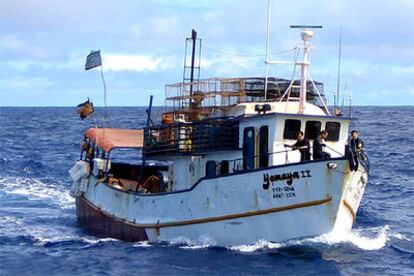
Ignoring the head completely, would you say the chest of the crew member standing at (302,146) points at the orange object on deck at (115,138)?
no

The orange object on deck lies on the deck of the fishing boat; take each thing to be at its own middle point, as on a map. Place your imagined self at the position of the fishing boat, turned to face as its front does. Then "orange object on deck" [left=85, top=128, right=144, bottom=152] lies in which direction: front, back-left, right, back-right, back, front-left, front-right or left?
back

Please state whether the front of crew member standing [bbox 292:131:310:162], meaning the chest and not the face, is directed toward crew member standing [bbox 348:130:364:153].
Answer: no

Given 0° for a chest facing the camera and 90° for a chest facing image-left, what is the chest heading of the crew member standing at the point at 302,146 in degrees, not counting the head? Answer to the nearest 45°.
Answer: approximately 45°

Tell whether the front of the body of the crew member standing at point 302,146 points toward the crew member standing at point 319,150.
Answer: no

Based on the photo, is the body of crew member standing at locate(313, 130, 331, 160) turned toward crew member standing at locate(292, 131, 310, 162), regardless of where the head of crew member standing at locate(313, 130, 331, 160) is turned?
no

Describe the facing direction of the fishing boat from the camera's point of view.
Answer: facing the viewer and to the right of the viewer
